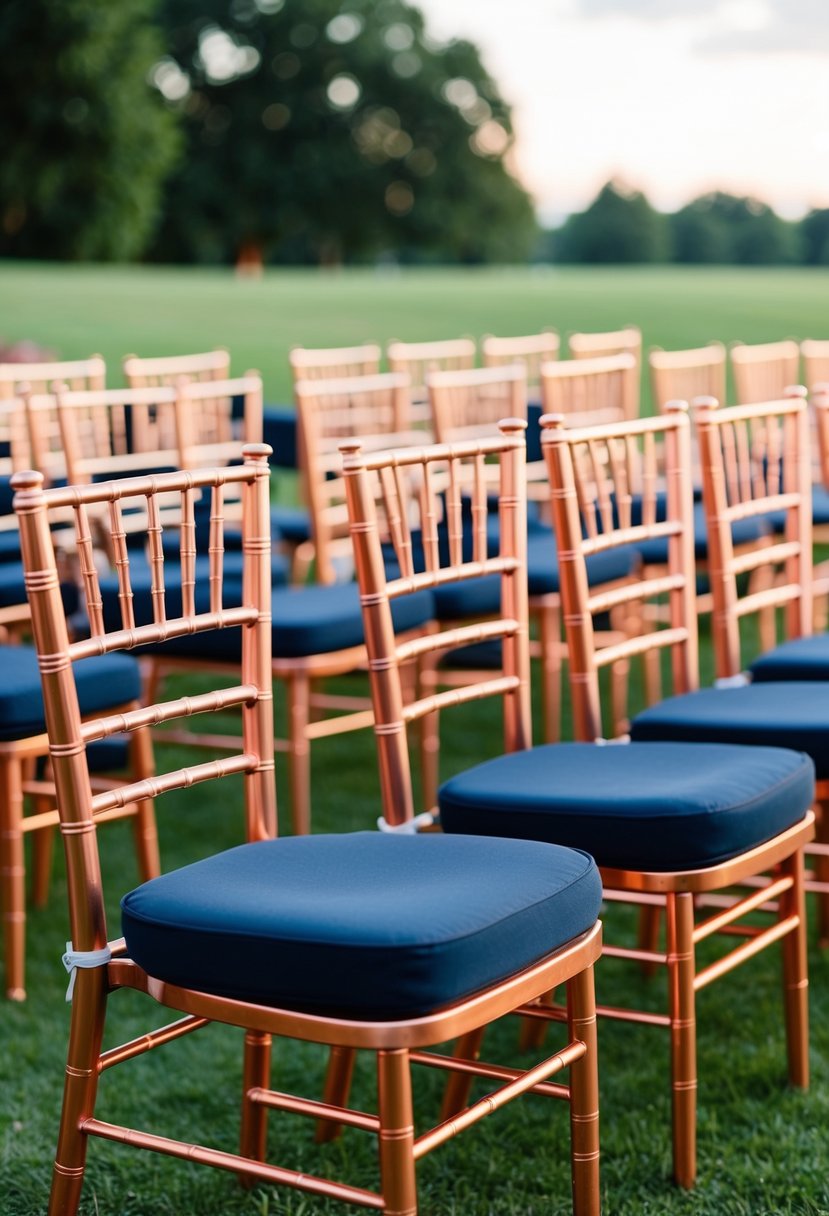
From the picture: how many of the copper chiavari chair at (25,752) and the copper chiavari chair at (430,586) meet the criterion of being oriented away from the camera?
0

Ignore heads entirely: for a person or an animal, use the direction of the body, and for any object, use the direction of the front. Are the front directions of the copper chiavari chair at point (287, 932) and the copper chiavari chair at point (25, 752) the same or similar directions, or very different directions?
same or similar directions

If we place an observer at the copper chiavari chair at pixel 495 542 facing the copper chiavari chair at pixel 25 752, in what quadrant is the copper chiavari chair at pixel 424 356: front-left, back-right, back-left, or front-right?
back-right

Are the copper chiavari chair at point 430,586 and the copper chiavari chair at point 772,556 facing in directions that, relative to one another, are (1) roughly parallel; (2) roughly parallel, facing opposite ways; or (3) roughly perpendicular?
roughly parallel

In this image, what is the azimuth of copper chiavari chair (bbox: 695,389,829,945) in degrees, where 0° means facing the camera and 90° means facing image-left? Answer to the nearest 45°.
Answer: approximately 315°

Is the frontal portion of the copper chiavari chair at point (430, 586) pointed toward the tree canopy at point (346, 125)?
no

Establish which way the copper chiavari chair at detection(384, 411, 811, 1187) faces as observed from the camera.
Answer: facing the viewer and to the right of the viewer

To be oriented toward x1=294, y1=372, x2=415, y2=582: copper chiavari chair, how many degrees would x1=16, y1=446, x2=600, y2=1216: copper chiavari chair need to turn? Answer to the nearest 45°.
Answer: approximately 135° to its left

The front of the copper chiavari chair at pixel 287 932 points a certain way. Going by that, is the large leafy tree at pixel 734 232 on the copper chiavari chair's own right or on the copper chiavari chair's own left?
on the copper chiavari chair's own left

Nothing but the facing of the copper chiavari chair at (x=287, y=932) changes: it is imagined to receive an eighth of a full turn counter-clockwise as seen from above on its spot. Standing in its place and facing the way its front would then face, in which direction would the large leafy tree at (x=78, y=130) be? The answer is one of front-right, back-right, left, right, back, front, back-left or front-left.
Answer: left

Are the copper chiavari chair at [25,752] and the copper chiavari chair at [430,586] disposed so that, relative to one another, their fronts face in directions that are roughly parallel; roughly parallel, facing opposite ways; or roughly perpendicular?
roughly parallel

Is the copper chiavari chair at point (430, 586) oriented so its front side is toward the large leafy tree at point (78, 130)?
no

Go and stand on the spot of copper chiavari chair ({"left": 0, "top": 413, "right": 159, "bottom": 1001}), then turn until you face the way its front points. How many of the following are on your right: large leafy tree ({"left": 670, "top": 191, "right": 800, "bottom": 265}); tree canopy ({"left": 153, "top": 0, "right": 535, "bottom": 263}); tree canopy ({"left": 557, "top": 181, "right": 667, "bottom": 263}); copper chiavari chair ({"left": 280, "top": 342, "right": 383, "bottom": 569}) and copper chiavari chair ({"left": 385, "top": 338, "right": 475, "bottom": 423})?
0

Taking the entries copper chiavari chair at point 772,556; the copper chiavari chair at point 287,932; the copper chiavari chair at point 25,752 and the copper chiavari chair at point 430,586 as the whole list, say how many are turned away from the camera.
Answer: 0

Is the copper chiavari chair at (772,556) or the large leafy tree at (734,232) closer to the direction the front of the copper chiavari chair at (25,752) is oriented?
the copper chiavari chair

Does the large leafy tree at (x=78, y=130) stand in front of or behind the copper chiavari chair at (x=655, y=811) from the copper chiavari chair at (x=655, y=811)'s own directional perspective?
behind

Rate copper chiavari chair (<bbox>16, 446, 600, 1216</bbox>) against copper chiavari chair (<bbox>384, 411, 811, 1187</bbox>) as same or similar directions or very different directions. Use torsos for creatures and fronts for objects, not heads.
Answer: same or similar directions

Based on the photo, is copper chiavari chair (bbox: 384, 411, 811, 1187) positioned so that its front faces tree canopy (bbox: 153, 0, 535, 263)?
no

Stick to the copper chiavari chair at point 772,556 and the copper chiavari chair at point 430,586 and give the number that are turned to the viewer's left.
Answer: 0
